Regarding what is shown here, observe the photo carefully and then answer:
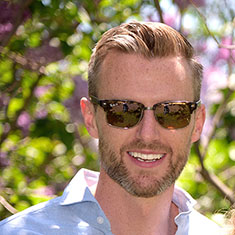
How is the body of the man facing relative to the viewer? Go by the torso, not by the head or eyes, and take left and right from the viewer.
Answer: facing the viewer and to the right of the viewer

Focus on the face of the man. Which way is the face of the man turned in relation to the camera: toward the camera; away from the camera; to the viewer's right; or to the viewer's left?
toward the camera
